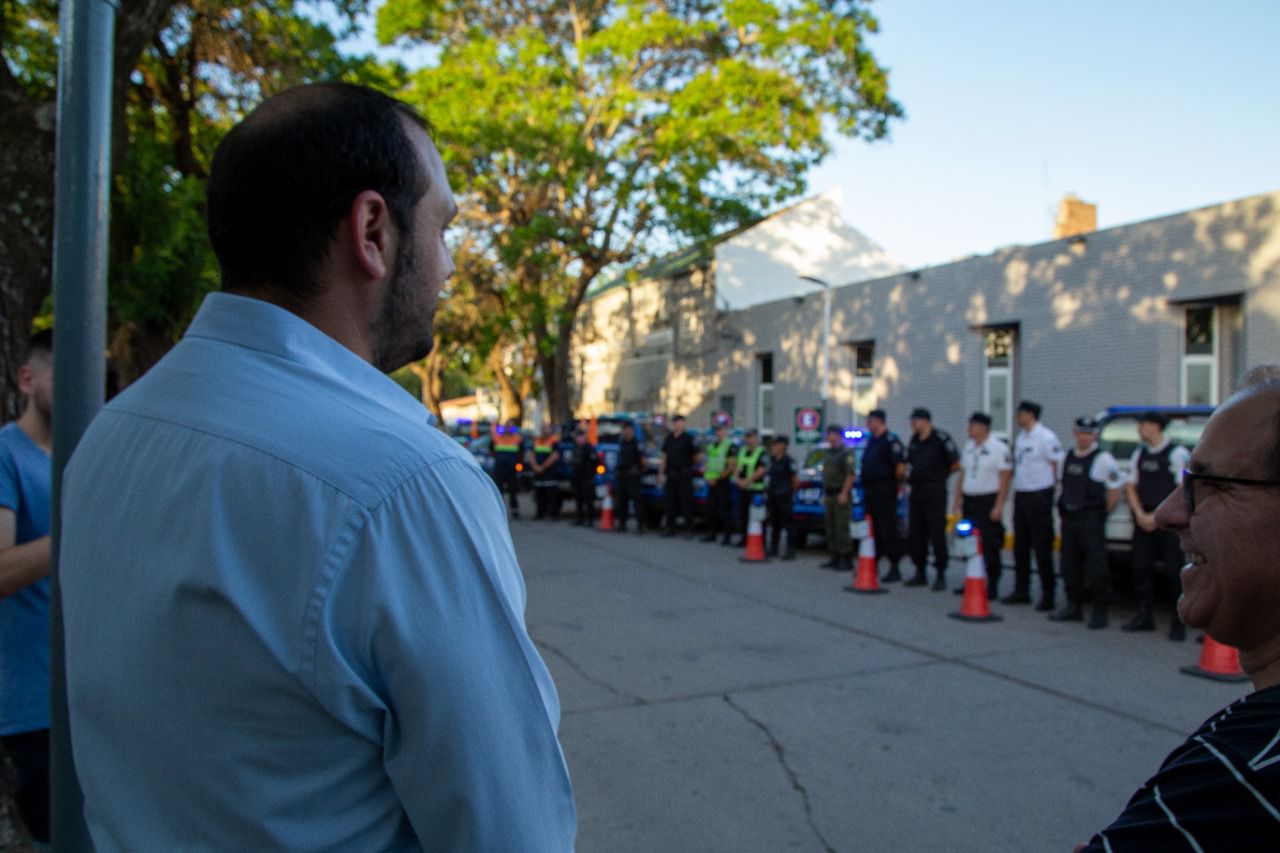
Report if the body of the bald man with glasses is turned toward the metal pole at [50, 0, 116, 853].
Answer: yes

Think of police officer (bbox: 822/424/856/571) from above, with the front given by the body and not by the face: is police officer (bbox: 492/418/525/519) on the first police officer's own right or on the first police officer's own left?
on the first police officer's own right

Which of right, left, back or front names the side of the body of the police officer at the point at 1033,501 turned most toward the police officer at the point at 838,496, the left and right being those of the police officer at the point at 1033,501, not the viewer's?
right

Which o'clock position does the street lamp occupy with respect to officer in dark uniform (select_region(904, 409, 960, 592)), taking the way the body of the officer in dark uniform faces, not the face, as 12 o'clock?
The street lamp is roughly at 4 o'clock from the officer in dark uniform.

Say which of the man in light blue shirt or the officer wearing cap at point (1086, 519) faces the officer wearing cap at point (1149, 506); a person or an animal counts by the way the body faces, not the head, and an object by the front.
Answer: the man in light blue shirt

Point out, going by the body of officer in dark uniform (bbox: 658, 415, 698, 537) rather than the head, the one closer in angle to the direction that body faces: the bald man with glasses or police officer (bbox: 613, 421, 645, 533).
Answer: the bald man with glasses

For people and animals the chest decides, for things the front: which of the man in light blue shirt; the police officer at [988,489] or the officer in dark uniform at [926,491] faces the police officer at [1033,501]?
the man in light blue shirt

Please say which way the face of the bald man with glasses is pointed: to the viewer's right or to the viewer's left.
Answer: to the viewer's left

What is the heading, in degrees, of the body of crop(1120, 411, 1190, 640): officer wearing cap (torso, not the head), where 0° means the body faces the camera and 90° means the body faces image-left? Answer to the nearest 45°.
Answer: approximately 45°
